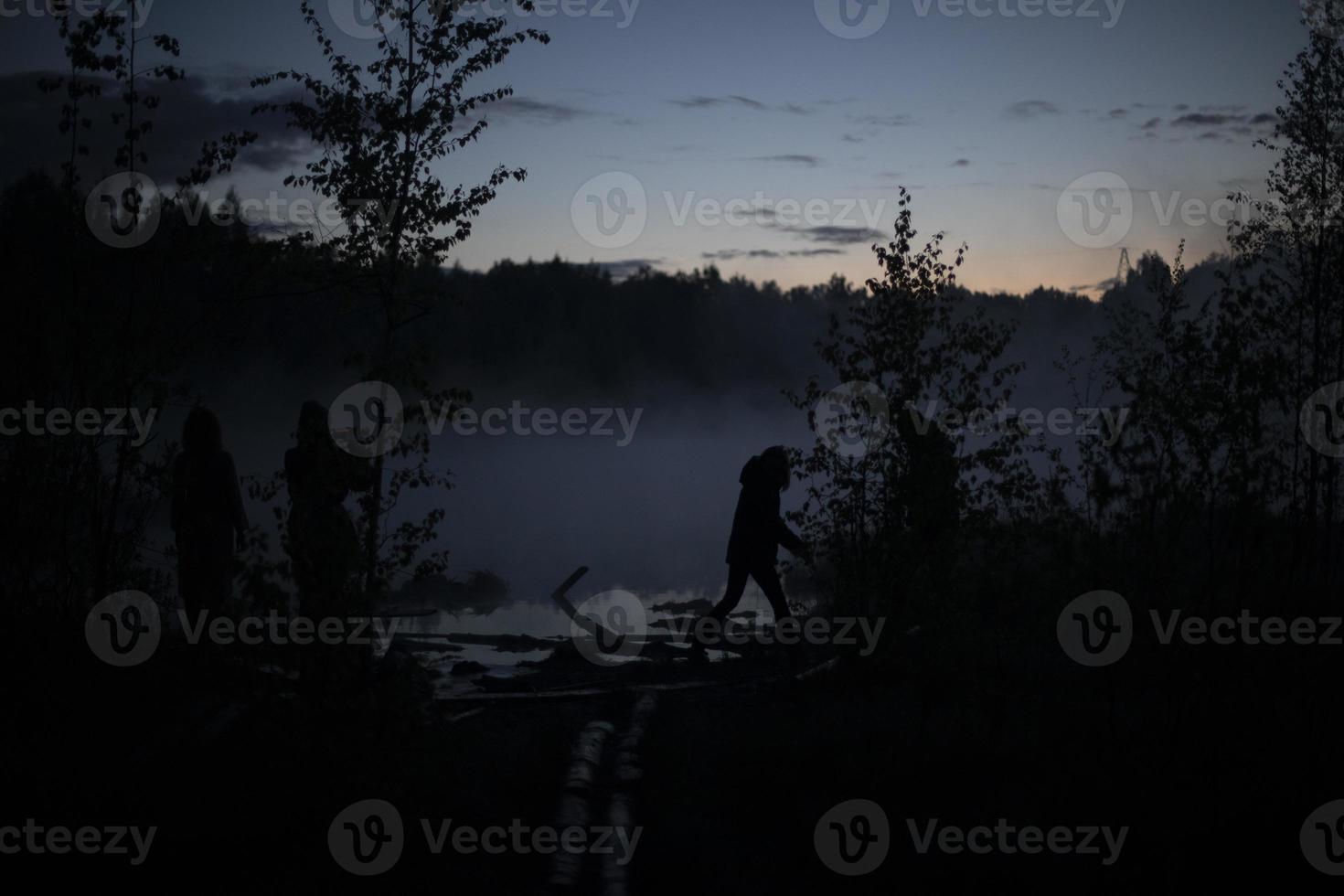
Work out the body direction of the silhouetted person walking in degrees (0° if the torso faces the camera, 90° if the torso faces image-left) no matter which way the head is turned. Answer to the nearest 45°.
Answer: approximately 270°

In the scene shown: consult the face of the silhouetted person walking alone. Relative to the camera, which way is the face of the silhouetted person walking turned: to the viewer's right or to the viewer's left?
to the viewer's right

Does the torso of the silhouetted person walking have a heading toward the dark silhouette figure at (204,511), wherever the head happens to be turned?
no

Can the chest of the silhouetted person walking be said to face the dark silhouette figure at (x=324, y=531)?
no
